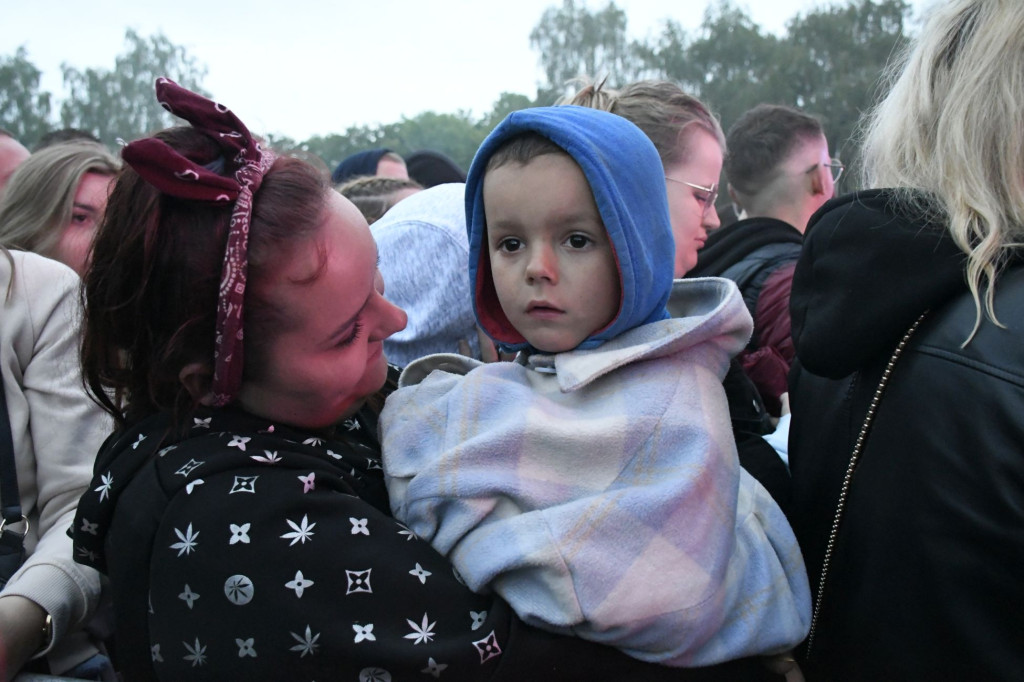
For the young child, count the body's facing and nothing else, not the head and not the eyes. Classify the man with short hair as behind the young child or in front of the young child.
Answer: behind

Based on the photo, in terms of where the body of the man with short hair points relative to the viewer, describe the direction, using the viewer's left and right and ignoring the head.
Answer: facing away from the viewer and to the right of the viewer

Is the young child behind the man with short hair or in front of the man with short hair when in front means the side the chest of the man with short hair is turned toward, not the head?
behind

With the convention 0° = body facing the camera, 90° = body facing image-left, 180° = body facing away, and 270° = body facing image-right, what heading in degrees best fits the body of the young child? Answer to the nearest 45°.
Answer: approximately 45°

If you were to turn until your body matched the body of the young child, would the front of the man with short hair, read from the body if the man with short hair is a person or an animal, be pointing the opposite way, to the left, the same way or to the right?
the opposite way

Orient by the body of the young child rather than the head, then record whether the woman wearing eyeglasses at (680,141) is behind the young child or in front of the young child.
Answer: behind
